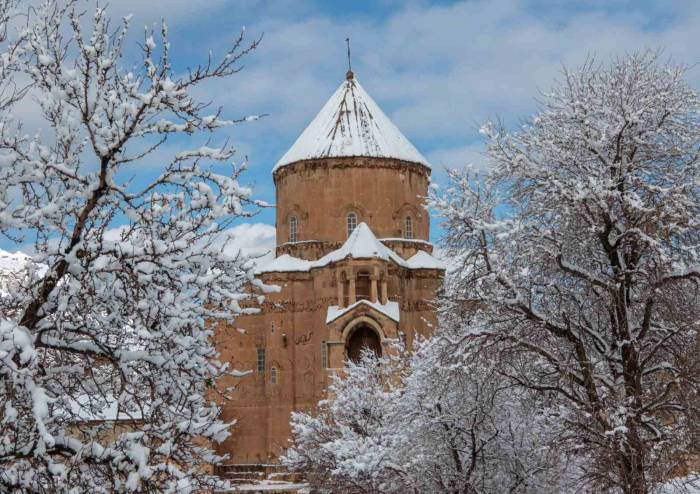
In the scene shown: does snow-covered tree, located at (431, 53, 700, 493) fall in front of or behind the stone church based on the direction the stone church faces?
in front

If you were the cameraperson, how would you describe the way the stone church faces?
facing the viewer

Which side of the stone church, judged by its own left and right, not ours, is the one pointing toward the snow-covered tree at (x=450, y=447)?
front

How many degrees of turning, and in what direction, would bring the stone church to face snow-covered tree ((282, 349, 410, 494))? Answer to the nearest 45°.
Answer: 0° — it already faces it
